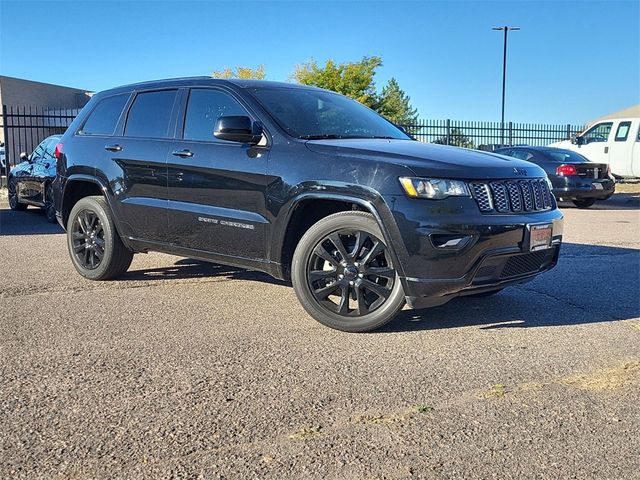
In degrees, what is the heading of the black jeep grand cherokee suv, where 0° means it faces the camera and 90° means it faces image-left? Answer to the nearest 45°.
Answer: approximately 315°

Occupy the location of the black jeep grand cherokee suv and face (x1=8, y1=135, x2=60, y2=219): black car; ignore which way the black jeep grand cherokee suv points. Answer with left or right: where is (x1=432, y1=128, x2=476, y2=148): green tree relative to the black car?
right

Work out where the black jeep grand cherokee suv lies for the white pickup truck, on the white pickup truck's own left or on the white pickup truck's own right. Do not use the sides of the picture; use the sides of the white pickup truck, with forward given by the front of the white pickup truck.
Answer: on the white pickup truck's own left

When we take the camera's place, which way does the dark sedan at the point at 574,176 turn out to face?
facing away from the viewer and to the left of the viewer

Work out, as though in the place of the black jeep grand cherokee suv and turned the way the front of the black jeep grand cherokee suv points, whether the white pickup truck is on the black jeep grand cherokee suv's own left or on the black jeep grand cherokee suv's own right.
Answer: on the black jeep grand cherokee suv's own left

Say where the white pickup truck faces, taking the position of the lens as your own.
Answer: facing to the left of the viewer

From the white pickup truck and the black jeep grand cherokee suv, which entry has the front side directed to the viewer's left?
the white pickup truck

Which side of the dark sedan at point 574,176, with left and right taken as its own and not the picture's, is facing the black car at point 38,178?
left

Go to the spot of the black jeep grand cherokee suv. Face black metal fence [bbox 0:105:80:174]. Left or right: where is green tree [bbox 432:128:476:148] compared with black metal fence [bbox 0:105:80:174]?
right

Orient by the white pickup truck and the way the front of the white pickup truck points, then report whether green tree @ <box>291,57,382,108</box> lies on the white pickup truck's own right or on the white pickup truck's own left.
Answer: on the white pickup truck's own right

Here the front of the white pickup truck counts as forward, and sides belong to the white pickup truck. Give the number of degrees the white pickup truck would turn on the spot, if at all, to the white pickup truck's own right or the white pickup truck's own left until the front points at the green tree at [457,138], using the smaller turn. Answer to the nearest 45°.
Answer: approximately 45° to the white pickup truck's own right

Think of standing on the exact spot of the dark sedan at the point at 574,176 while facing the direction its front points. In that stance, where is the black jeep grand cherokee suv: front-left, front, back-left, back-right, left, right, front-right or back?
back-left

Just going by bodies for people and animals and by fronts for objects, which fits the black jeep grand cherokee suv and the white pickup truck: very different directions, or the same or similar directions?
very different directions

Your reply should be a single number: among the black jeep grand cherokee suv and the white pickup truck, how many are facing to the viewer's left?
1
